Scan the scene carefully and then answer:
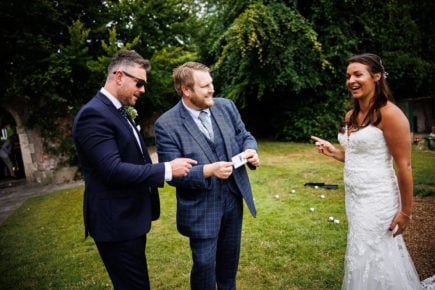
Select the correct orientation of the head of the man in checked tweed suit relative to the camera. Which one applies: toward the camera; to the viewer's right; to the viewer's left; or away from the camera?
to the viewer's right

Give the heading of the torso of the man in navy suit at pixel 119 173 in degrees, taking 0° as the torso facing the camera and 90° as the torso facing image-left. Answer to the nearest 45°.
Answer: approximately 270°

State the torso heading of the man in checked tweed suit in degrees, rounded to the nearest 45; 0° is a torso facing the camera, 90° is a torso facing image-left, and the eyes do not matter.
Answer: approximately 315°

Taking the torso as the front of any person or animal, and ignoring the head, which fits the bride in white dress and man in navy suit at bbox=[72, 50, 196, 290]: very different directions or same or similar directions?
very different directions

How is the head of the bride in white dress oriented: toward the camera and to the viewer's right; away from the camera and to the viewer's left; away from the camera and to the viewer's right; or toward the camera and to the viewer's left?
toward the camera and to the viewer's left

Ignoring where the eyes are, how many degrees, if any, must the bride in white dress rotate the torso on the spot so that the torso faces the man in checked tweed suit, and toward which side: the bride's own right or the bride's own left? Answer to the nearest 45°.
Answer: approximately 45° to the bride's own right

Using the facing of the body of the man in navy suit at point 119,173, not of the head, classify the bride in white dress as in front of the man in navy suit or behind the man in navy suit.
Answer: in front

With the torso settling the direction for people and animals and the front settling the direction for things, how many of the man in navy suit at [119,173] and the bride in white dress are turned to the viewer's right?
1

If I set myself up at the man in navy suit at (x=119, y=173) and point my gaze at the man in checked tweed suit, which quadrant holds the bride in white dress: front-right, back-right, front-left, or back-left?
front-right

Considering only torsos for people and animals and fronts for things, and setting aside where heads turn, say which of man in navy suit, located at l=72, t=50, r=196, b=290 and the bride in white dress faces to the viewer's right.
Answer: the man in navy suit

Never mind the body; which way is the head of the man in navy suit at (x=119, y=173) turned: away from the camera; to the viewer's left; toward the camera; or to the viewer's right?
to the viewer's right

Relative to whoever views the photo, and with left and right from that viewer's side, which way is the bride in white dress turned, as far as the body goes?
facing the viewer and to the left of the viewer

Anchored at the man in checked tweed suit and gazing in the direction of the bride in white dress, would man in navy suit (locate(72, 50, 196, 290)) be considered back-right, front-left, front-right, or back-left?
back-right
